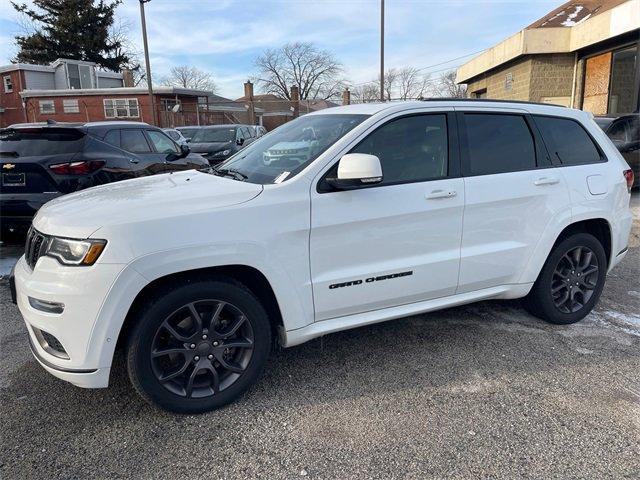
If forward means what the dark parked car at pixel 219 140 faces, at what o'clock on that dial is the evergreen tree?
The evergreen tree is roughly at 4 o'clock from the dark parked car.

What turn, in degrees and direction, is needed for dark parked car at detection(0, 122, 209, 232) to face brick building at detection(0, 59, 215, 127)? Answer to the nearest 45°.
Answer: approximately 45° to its left

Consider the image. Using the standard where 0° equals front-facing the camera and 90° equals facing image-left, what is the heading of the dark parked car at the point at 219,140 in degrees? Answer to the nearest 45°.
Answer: approximately 45°

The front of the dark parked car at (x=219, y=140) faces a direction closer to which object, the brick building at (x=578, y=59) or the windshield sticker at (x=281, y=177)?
the windshield sticker

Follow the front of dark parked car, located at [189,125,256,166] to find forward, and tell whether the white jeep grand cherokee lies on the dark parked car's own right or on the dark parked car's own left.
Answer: on the dark parked car's own left

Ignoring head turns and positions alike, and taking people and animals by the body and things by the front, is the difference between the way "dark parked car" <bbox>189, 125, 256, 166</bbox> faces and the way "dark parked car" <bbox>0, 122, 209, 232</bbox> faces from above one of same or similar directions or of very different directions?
very different directions

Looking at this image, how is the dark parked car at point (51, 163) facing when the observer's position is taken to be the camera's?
facing away from the viewer and to the right of the viewer

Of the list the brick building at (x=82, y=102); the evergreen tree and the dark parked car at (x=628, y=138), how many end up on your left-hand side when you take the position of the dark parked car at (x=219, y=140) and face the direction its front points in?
1

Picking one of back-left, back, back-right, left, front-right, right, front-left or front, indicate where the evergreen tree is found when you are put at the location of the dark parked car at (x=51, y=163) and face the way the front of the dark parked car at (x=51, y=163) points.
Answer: front-left

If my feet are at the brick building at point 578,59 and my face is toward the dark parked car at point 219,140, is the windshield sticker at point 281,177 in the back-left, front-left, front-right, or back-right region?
front-left

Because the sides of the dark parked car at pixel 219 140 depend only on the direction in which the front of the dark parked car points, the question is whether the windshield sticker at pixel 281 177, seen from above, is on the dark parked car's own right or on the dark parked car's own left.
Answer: on the dark parked car's own left
